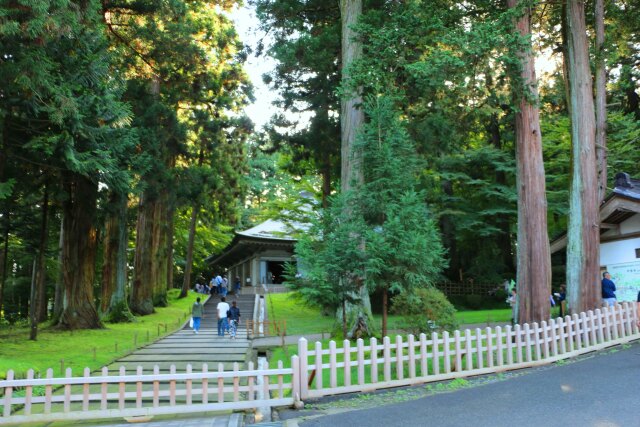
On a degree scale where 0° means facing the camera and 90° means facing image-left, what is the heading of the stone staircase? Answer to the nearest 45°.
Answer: approximately 0°
